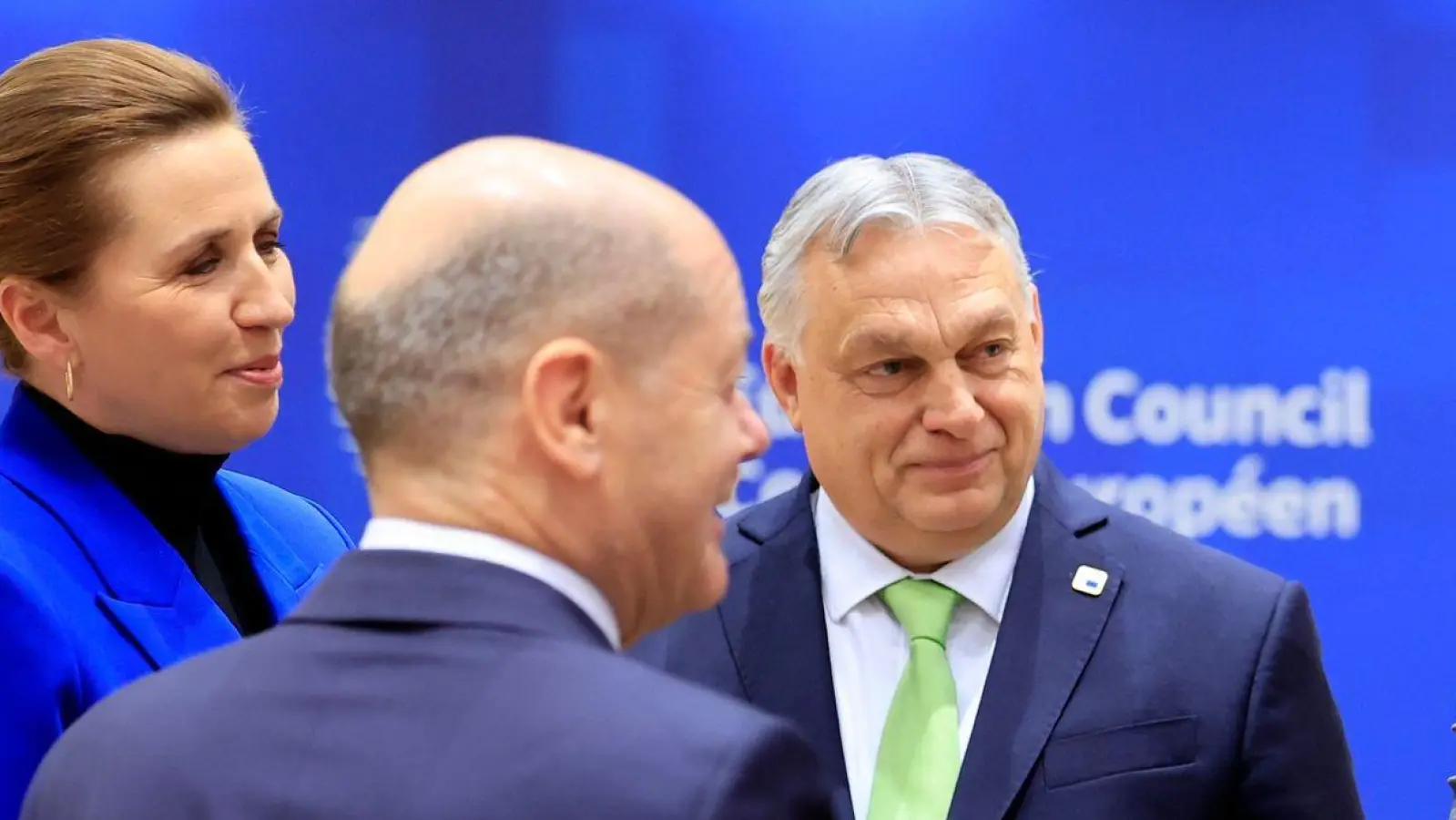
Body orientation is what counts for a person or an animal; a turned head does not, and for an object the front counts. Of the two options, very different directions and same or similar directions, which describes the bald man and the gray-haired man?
very different directions

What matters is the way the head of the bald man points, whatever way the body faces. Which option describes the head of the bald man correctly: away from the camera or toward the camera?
away from the camera

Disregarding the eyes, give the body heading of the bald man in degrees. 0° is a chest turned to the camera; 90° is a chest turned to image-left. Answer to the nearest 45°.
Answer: approximately 225°

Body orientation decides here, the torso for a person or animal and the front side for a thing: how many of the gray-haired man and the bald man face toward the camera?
1

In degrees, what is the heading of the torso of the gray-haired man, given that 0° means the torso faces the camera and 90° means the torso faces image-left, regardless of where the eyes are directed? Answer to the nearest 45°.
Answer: approximately 0°

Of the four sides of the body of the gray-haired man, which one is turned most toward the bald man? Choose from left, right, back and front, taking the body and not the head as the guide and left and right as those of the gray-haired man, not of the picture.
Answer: front

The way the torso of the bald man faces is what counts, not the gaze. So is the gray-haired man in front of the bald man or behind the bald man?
in front
